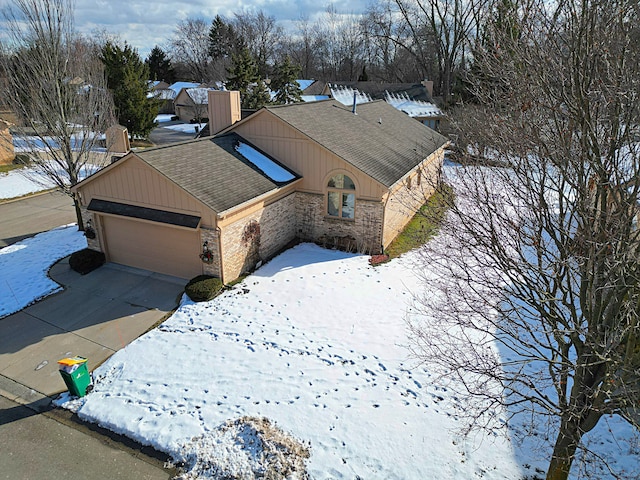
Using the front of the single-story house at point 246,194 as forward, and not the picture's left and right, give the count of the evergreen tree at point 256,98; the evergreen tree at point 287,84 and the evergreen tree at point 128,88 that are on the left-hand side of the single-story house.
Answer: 0

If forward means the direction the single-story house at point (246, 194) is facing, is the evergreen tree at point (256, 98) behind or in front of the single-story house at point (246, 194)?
behind

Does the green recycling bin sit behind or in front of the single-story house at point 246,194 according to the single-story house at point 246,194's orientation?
in front

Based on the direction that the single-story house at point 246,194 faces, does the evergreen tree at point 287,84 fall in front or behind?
behind

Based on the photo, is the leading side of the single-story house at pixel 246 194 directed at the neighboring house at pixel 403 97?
no

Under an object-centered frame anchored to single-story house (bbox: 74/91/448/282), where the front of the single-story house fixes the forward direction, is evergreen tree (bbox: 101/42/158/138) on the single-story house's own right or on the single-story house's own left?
on the single-story house's own right

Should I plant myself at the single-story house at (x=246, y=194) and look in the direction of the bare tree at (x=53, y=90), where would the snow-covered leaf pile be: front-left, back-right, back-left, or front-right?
back-left

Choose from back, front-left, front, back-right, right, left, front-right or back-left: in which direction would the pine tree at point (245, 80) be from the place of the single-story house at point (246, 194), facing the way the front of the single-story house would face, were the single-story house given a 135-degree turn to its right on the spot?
front

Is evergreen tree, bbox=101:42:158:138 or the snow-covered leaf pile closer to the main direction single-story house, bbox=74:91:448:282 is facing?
the snow-covered leaf pile

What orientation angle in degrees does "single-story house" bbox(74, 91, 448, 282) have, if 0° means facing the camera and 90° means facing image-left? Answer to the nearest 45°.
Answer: approximately 45°

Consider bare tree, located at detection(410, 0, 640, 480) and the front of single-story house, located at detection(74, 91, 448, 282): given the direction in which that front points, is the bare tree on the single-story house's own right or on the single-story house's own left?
on the single-story house's own left

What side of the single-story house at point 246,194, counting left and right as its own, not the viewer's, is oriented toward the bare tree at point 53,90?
right

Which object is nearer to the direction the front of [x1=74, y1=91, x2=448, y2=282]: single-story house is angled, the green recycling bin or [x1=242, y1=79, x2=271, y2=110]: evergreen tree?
the green recycling bin

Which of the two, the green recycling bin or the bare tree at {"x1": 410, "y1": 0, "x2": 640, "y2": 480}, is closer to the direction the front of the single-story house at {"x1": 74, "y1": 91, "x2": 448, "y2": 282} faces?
the green recycling bin
